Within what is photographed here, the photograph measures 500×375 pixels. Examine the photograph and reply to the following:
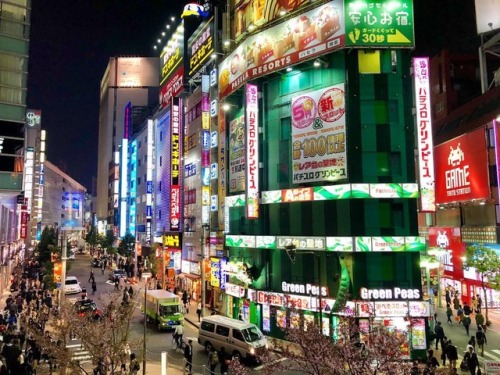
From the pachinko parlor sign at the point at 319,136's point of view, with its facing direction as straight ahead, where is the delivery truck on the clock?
The delivery truck is roughly at 2 o'clock from the pachinko parlor sign.

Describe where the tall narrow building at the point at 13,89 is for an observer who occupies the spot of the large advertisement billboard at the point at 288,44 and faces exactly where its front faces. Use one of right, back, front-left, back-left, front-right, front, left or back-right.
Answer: front-right

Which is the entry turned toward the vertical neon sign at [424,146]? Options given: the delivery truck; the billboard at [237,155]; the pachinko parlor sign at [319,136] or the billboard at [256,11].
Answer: the delivery truck

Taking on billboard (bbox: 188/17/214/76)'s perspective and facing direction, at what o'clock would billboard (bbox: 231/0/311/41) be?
billboard (bbox: 231/0/311/41) is roughly at 10 o'clock from billboard (bbox: 188/17/214/76).

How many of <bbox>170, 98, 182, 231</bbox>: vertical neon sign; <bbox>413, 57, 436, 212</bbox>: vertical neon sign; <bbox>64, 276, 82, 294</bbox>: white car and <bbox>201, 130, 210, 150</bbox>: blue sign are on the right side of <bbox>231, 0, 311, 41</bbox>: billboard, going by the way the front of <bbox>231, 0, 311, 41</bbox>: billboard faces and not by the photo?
3

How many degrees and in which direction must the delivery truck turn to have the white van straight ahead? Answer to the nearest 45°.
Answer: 0° — it already faces it

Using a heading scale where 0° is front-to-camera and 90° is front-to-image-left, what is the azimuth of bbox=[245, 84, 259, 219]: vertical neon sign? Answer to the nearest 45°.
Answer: approximately 0°

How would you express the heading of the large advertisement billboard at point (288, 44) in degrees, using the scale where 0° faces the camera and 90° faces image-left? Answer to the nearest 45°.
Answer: approximately 45°
